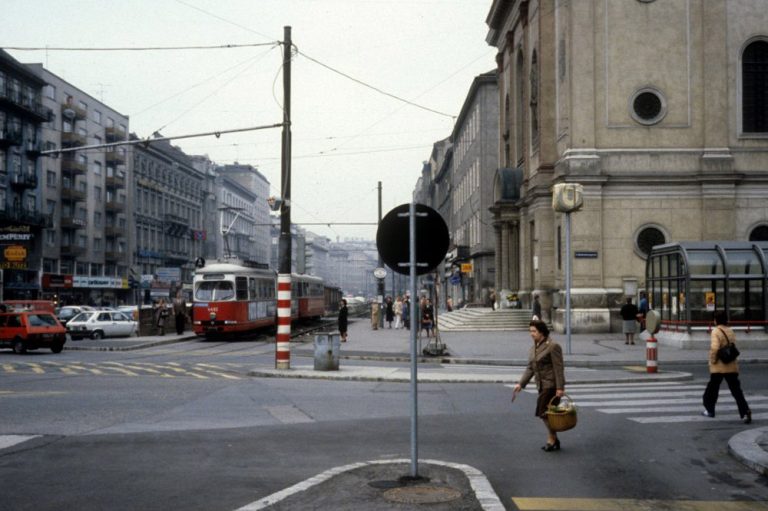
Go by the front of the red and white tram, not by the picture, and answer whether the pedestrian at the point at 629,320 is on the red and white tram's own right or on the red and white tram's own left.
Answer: on the red and white tram's own left

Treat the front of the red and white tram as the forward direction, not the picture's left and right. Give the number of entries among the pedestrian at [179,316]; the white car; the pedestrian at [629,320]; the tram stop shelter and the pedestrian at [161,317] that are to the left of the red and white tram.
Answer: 2

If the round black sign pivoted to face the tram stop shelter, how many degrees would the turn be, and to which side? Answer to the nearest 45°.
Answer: approximately 45° to its right

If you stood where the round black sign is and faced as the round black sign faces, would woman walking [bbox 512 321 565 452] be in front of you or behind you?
in front

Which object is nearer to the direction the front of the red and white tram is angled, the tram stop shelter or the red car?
the red car

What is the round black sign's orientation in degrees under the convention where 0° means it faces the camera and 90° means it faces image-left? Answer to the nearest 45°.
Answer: approximately 180°

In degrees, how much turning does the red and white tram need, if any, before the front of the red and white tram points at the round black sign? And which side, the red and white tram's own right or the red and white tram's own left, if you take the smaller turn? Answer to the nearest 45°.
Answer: approximately 45° to the red and white tram's own left

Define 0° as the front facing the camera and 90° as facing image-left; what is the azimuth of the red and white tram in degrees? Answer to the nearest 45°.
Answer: approximately 45°

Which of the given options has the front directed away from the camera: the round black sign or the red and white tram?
the round black sign

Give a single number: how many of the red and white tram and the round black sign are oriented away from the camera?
1

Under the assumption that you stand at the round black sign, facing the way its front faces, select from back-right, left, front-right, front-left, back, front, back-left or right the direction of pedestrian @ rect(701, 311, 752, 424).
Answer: front-right
